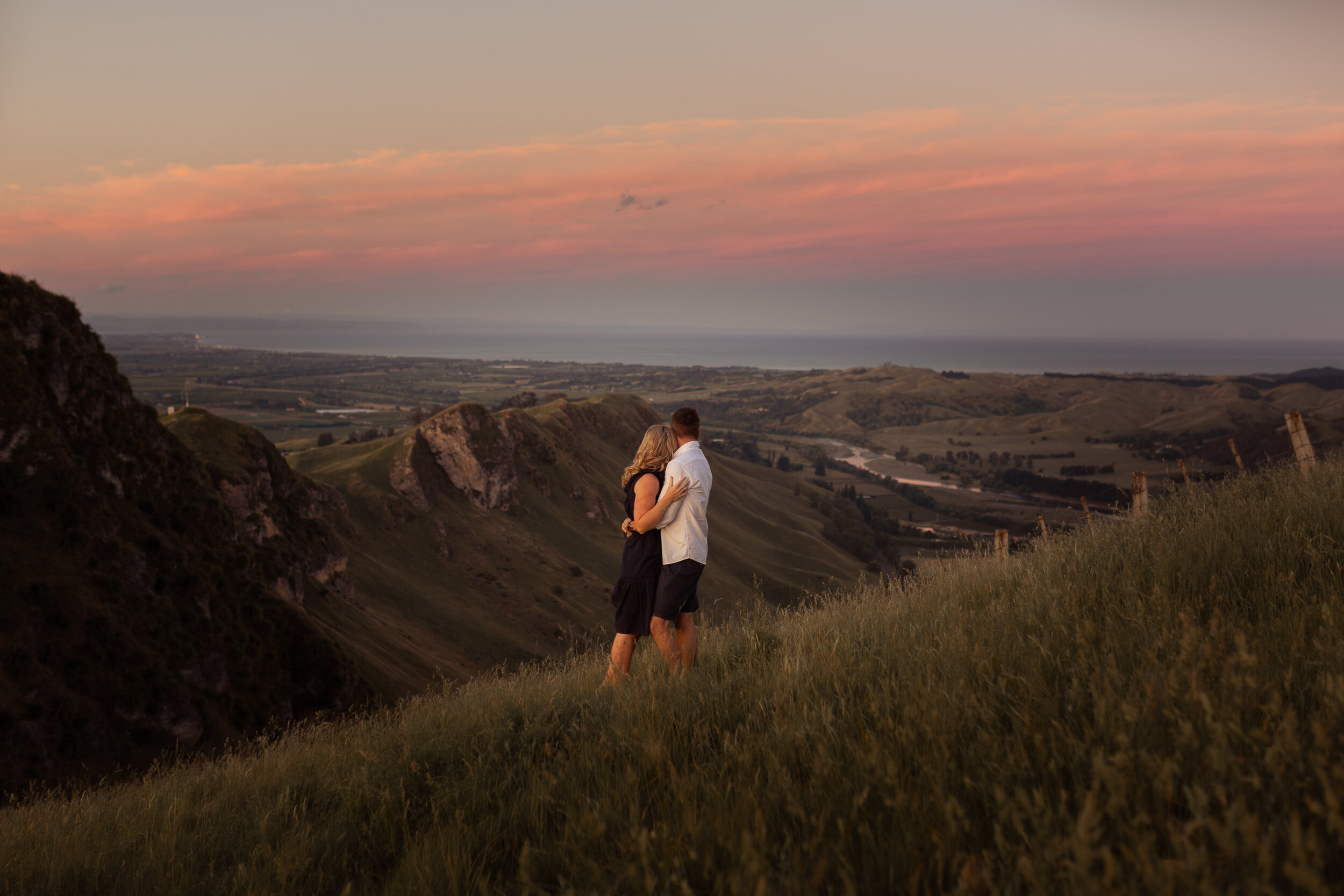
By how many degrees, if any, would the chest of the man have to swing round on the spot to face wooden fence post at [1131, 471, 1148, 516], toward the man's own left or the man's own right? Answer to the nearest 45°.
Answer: approximately 90° to the man's own right

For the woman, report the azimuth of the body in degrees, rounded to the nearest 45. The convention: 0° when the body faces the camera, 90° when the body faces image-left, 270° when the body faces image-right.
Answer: approximately 270°

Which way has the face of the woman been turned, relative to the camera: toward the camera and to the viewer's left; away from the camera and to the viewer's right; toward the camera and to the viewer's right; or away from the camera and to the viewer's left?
away from the camera and to the viewer's right

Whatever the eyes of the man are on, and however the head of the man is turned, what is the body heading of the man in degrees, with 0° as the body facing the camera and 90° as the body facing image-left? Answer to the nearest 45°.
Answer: approximately 135°
